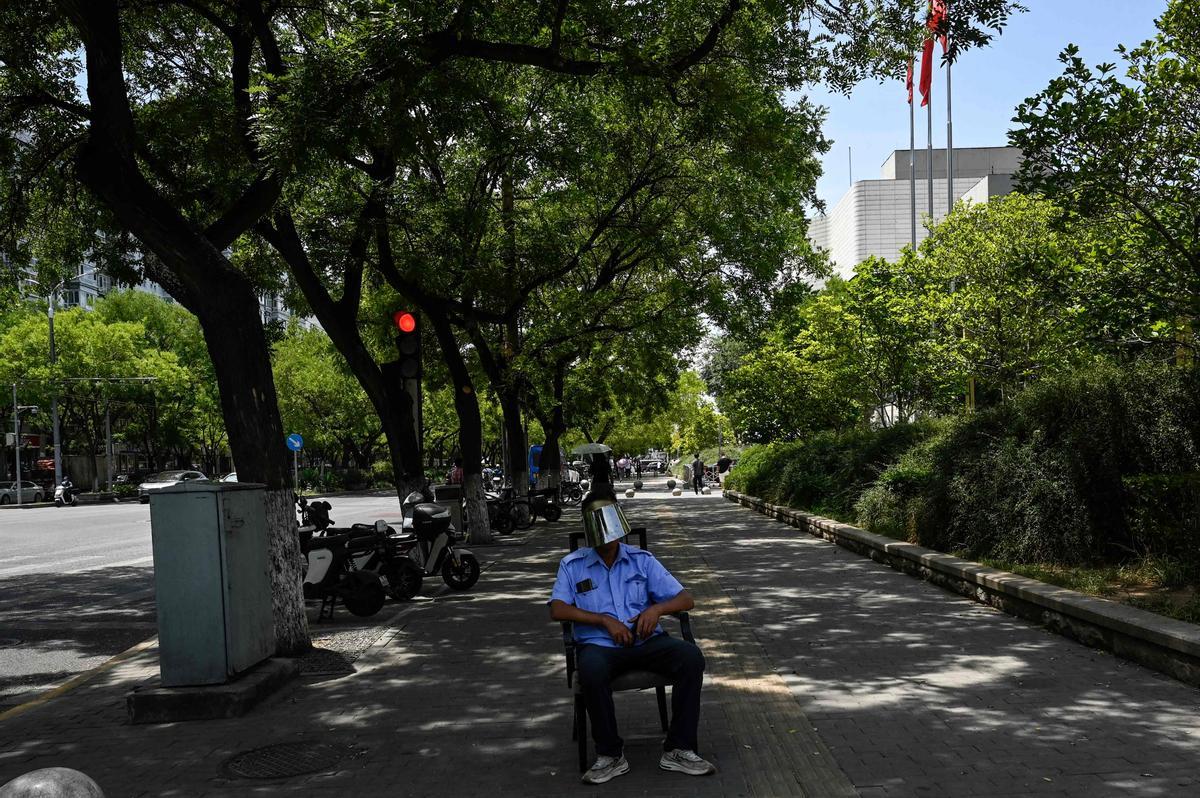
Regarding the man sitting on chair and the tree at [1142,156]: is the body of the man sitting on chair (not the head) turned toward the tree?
no

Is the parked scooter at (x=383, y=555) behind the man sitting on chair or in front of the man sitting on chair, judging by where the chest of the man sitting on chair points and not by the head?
behind

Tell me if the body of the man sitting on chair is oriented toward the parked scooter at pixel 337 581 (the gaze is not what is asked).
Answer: no

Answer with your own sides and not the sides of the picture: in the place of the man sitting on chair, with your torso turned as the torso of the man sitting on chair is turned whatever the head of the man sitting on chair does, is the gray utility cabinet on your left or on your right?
on your right

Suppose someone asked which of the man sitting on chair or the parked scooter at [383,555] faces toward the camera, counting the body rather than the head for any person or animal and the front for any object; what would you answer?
the man sitting on chair

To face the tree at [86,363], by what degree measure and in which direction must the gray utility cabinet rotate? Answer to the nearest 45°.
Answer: approximately 135° to its left

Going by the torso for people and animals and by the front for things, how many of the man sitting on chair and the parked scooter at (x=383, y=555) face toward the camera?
1

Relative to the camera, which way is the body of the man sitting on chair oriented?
toward the camera

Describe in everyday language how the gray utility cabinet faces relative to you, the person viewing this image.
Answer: facing the viewer and to the right of the viewer

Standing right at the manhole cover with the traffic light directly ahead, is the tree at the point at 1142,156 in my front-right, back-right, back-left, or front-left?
front-right

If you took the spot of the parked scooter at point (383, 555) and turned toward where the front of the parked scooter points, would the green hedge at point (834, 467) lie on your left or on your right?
on your right
